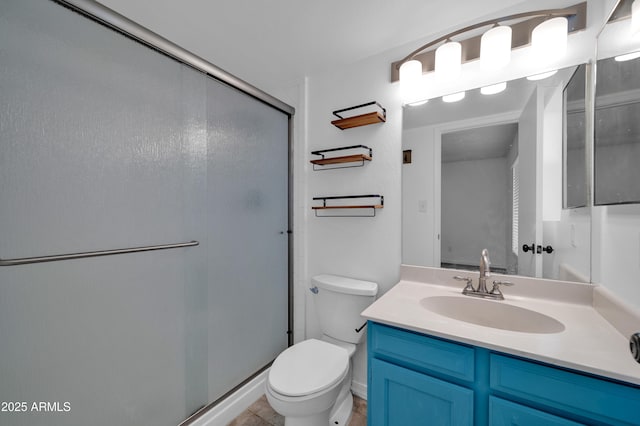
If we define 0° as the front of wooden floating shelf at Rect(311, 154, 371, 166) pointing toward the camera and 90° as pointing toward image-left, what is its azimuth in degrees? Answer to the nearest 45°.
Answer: approximately 45°

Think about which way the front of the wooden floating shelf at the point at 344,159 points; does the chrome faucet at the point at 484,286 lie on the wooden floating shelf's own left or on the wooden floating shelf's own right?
on the wooden floating shelf's own left

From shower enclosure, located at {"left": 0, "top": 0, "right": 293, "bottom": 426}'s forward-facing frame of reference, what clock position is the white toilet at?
The white toilet is roughly at 11 o'clock from the shower enclosure.

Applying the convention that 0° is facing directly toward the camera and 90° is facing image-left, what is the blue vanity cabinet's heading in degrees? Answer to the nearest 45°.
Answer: approximately 45°

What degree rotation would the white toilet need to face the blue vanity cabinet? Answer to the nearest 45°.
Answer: approximately 90° to its left

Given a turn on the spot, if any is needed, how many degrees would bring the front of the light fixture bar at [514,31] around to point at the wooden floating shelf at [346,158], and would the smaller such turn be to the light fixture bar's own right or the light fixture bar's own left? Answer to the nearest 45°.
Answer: approximately 45° to the light fixture bar's own right

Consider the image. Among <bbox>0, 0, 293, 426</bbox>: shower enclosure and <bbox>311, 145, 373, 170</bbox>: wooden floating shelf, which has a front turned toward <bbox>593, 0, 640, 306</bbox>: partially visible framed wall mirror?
the shower enclosure

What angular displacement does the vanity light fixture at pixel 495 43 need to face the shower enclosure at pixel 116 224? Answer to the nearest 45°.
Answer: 0° — it already faces it

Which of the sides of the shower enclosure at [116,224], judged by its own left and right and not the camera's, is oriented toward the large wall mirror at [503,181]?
front

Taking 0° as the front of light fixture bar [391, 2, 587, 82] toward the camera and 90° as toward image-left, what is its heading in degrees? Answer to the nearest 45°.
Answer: approximately 45°

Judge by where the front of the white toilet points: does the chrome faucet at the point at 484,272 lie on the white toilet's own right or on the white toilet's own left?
on the white toilet's own left

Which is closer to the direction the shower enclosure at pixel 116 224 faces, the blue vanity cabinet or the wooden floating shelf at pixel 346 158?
the blue vanity cabinet

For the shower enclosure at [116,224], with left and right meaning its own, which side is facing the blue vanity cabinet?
front
